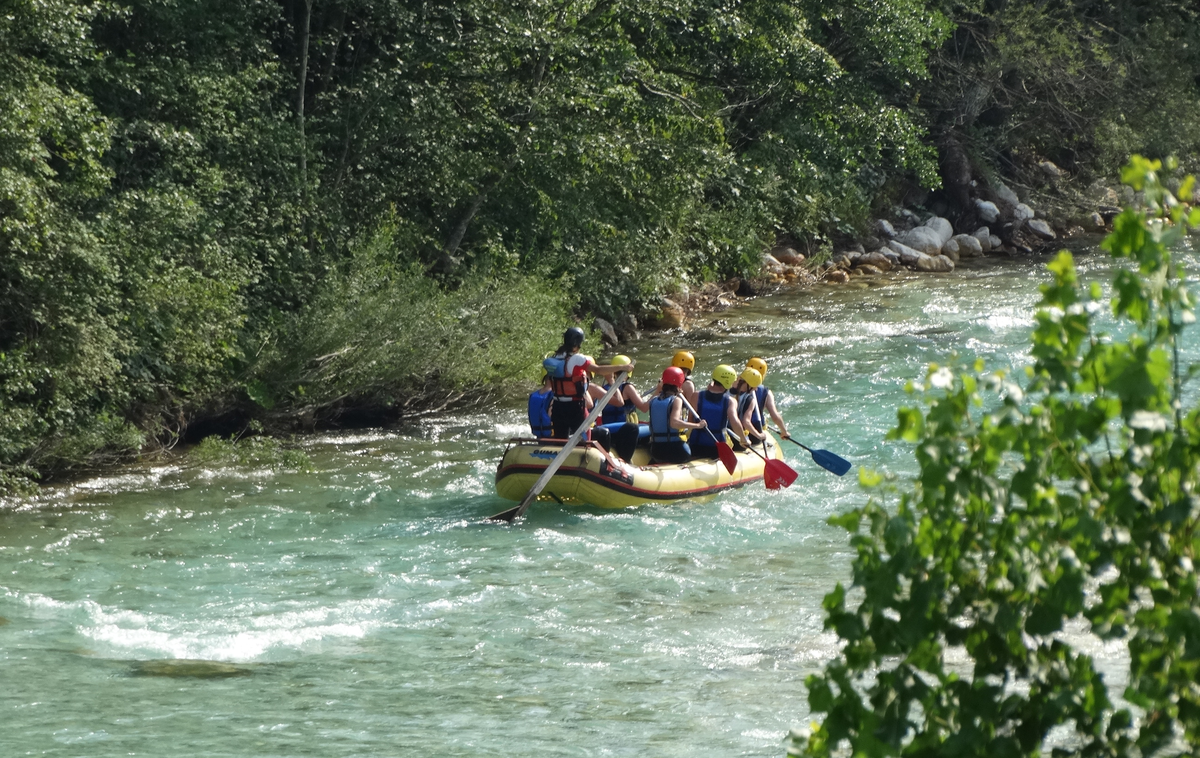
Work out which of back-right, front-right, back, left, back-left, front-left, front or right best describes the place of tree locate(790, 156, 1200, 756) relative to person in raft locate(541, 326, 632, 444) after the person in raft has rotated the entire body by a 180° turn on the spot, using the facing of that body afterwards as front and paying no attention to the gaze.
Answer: front-left

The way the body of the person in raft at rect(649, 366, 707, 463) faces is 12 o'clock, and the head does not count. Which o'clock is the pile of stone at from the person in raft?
The pile of stone is roughly at 11 o'clock from the person in raft.

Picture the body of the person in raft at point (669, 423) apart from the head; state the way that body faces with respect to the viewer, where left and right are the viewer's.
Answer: facing away from the viewer and to the right of the viewer

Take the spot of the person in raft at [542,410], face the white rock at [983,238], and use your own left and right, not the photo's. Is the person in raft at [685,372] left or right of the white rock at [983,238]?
right

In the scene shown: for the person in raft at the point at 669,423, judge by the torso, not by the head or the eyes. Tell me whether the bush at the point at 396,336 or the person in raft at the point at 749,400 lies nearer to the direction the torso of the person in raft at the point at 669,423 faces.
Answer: the person in raft

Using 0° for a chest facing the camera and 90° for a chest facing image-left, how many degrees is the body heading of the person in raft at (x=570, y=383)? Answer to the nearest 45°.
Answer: approximately 225°

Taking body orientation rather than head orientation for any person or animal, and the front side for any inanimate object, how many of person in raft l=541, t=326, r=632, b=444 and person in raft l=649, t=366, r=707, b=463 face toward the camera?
0

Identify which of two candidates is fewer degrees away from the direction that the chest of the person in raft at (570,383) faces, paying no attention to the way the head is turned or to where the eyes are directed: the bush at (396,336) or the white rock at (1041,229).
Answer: the white rock

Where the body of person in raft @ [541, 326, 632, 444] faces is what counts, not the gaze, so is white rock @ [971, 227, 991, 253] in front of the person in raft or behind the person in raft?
in front

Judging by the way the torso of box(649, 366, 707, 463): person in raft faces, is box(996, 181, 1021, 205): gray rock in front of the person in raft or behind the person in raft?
in front

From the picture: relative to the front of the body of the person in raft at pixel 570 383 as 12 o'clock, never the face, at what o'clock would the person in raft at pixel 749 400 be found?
the person in raft at pixel 749 400 is roughly at 1 o'clock from the person in raft at pixel 570 383.

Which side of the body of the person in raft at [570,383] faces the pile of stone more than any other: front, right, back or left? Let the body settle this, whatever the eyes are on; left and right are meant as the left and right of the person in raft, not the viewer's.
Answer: front

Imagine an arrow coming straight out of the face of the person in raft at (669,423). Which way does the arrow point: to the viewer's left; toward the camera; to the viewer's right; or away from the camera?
away from the camera
